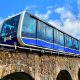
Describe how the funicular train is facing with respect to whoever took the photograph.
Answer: facing the viewer and to the left of the viewer
